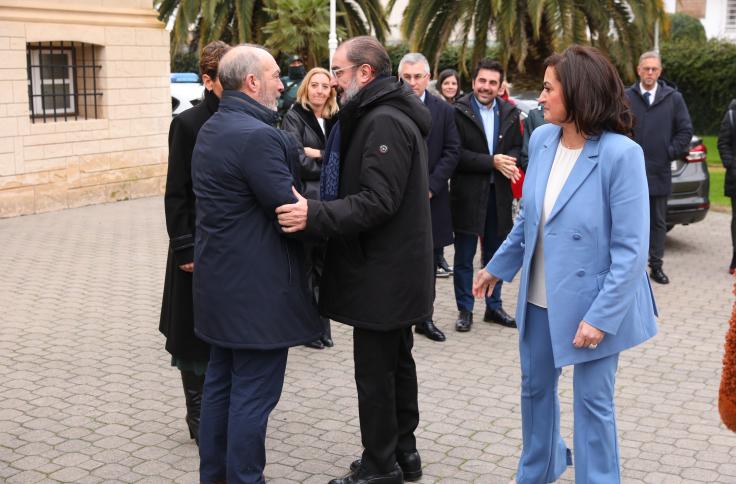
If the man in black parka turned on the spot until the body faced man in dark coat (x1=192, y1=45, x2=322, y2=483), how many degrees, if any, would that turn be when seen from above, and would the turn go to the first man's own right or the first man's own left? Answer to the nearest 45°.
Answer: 0° — they already face them

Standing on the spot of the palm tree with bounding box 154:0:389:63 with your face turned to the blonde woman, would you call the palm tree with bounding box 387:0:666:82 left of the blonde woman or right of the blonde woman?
left

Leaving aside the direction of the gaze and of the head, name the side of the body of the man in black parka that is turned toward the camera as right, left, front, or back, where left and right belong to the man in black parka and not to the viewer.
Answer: left

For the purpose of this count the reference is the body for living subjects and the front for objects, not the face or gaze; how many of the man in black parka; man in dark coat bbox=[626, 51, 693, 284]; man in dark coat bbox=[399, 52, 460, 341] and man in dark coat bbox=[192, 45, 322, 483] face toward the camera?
2

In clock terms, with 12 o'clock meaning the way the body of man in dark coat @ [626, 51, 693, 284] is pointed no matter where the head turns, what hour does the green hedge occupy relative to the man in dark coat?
The green hedge is roughly at 6 o'clock from the man in dark coat.

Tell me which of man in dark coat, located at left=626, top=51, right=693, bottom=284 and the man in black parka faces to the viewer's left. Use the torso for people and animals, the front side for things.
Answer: the man in black parka

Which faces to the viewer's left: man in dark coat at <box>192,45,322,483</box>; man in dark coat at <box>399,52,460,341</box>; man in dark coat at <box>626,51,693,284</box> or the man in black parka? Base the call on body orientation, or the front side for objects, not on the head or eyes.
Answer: the man in black parka

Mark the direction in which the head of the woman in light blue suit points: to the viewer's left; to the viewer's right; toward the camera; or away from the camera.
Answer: to the viewer's left

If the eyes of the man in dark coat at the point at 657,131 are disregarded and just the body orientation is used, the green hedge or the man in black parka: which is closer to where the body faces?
the man in black parka

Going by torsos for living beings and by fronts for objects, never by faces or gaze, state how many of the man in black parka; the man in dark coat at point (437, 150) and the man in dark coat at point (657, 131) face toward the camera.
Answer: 2

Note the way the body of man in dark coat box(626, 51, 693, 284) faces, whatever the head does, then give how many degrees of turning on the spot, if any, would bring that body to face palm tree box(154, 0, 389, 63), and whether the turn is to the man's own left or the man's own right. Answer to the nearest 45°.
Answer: approximately 135° to the man's own right

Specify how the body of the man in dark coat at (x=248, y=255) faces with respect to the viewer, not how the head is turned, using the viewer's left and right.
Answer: facing away from the viewer and to the right of the viewer

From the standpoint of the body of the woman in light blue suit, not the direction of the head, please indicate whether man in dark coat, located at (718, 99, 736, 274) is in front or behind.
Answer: behind

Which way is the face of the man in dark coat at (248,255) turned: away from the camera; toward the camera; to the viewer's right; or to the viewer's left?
to the viewer's right
